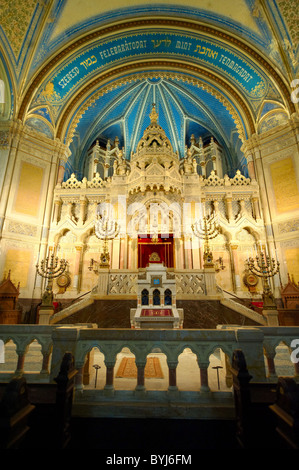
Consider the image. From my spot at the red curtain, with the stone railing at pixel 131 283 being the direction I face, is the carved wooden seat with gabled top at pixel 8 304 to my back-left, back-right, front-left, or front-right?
front-right

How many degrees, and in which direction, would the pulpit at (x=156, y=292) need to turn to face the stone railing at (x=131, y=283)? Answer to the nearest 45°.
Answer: approximately 135° to its right

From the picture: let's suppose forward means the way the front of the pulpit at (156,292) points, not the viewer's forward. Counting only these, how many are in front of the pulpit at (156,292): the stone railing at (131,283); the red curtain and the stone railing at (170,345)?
1

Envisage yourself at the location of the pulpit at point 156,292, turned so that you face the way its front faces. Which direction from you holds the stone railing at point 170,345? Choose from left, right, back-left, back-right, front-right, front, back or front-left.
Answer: front

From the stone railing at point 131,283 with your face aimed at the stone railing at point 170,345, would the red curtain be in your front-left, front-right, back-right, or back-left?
back-left

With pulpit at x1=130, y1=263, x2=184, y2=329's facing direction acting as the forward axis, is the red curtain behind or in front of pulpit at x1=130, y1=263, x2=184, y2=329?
behind

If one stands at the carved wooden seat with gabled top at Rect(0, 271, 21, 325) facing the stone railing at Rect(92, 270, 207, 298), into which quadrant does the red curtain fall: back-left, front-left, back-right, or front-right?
front-left

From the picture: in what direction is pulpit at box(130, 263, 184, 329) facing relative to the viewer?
toward the camera

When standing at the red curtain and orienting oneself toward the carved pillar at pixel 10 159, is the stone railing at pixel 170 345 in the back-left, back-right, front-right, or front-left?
front-left

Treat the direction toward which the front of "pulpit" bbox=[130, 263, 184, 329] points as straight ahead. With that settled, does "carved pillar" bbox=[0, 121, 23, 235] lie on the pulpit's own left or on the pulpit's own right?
on the pulpit's own right

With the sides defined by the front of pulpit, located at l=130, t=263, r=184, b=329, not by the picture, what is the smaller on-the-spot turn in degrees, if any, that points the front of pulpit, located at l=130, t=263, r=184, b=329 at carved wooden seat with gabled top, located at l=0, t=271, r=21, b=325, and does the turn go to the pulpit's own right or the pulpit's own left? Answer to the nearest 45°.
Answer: approximately 135° to the pulpit's own right
